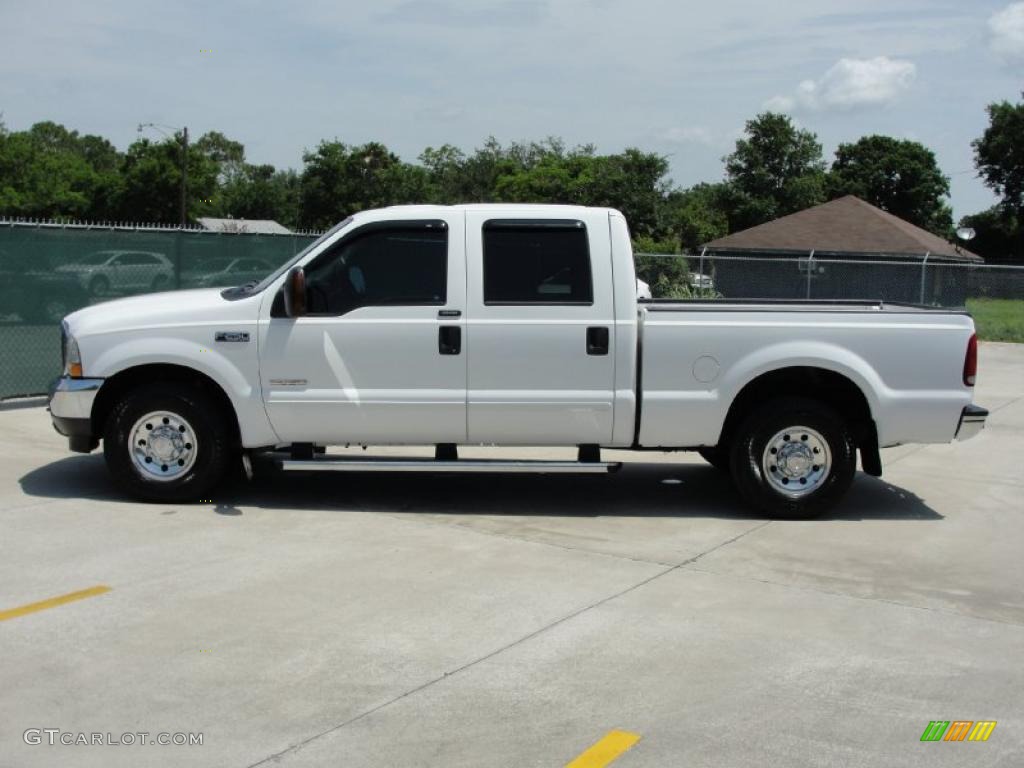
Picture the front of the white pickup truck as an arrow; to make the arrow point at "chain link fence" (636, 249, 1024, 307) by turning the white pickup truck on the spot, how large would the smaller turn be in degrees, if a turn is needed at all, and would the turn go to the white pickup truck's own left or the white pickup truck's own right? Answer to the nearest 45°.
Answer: approximately 90° to the white pickup truck's own right

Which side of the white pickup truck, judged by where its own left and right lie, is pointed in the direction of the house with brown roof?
right

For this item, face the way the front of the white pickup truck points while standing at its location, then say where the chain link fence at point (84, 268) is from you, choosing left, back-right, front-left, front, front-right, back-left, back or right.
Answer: front-right

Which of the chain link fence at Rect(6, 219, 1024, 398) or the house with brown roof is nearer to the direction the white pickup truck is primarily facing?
the chain link fence

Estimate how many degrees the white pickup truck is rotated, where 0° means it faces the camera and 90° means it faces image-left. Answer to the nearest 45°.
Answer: approximately 90°
